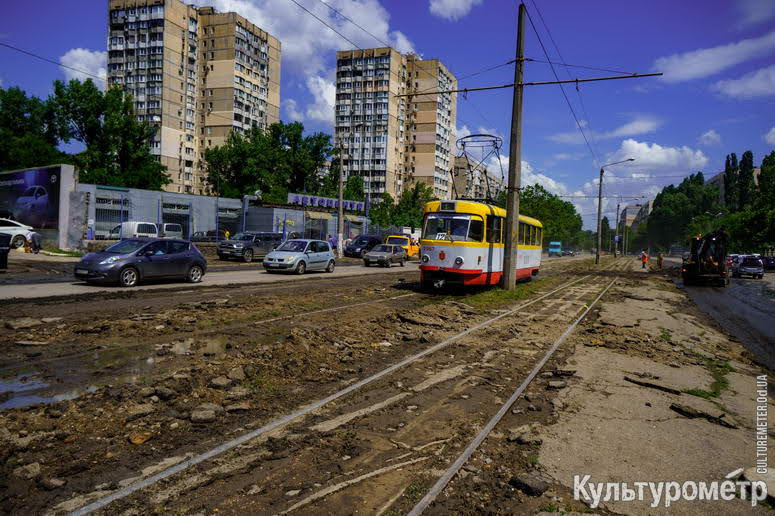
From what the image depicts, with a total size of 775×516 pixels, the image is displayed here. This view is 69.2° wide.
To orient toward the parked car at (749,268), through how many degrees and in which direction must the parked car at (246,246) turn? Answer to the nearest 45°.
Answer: approximately 135° to its left

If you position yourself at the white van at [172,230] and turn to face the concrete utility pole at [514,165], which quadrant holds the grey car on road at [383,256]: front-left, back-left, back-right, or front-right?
front-left

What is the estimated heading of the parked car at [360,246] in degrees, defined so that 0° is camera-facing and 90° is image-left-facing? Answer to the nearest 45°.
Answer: approximately 45°

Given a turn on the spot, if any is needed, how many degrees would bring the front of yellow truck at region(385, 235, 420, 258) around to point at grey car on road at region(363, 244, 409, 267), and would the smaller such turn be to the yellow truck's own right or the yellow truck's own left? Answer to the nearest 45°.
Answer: approximately 45° to the yellow truck's own left

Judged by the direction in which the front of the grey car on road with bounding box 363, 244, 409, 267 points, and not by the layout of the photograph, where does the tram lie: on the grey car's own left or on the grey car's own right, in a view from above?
on the grey car's own left

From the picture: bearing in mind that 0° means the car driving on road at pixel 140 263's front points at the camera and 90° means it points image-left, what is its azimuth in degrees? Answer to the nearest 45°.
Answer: approximately 45°

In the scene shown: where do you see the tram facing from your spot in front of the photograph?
facing the viewer and to the left of the viewer

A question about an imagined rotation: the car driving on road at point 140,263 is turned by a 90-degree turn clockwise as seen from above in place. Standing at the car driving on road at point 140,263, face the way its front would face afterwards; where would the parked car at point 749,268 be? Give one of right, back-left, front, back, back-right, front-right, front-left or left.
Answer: back-right

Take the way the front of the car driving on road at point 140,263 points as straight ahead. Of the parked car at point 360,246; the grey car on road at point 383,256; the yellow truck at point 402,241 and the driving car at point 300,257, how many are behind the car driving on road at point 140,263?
4

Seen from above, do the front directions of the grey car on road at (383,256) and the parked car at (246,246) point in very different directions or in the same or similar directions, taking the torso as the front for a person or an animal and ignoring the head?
same or similar directions

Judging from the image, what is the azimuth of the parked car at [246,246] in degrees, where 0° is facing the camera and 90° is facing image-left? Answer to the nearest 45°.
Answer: approximately 45°

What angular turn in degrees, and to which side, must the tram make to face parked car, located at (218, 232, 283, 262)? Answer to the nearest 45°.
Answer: approximately 90° to its right
